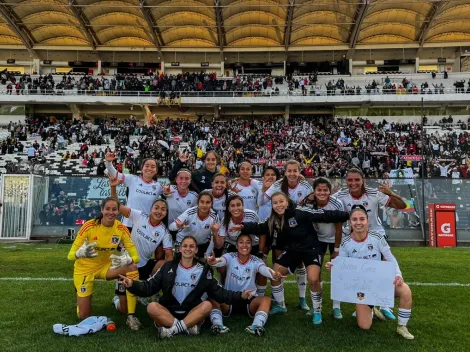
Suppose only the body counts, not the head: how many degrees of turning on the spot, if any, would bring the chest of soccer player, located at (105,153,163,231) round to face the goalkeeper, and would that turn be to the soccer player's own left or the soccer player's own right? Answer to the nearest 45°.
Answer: approximately 45° to the soccer player's own right

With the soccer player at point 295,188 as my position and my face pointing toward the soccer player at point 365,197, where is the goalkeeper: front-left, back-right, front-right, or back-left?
back-right

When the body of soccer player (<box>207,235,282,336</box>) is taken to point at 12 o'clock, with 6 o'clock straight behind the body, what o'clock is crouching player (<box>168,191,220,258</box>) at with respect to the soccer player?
The crouching player is roughly at 4 o'clock from the soccer player.

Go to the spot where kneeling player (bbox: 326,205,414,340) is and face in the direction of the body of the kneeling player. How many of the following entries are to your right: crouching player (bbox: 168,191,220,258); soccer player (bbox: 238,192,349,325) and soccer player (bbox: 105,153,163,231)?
3

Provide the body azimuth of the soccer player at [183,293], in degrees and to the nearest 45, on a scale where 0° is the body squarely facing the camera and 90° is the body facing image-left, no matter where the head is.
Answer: approximately 0°
